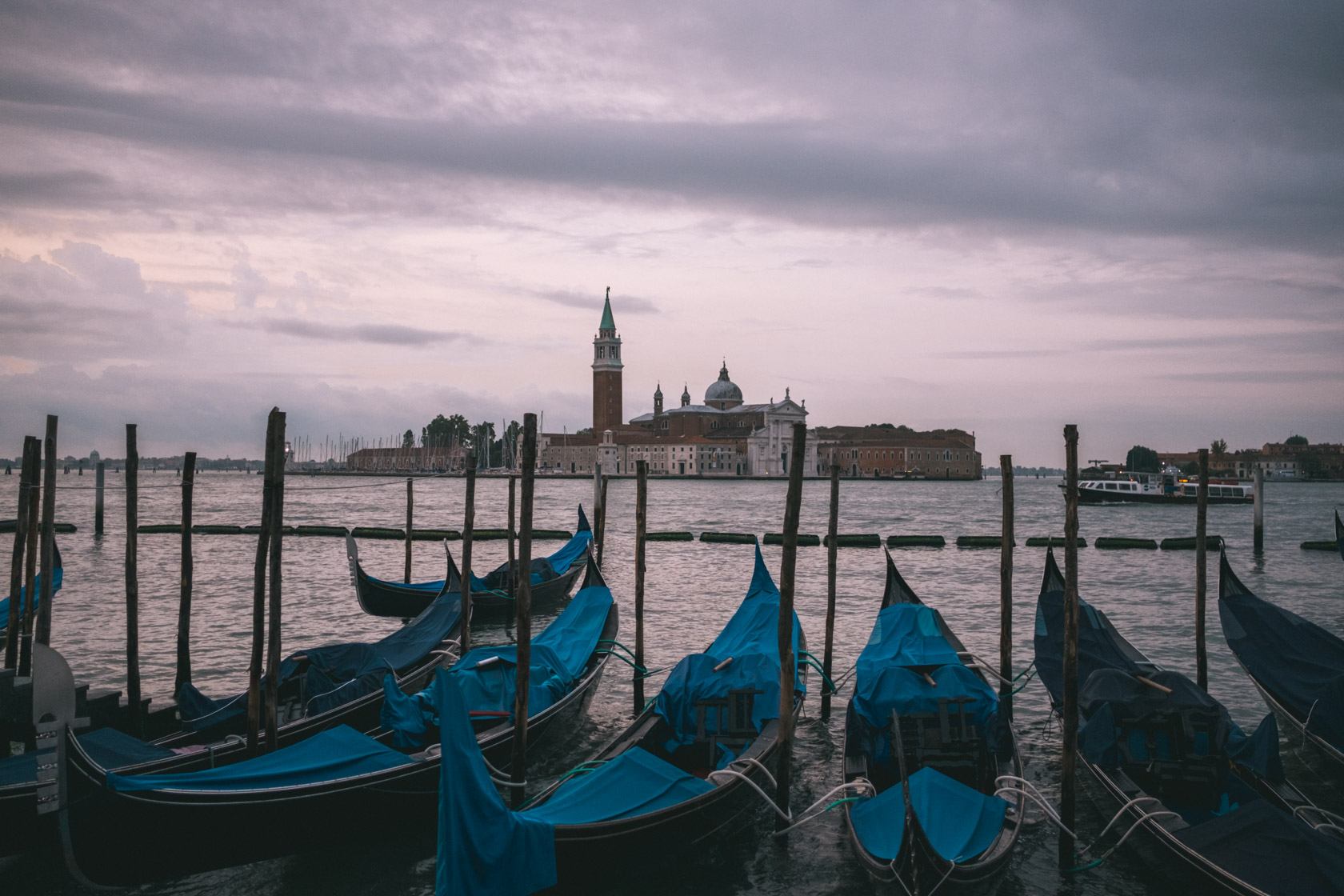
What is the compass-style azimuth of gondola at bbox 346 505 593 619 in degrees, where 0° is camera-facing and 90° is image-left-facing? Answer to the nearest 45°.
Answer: approximately 45°

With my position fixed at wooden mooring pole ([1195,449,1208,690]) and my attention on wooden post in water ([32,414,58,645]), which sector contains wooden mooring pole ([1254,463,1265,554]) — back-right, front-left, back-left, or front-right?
back-right
